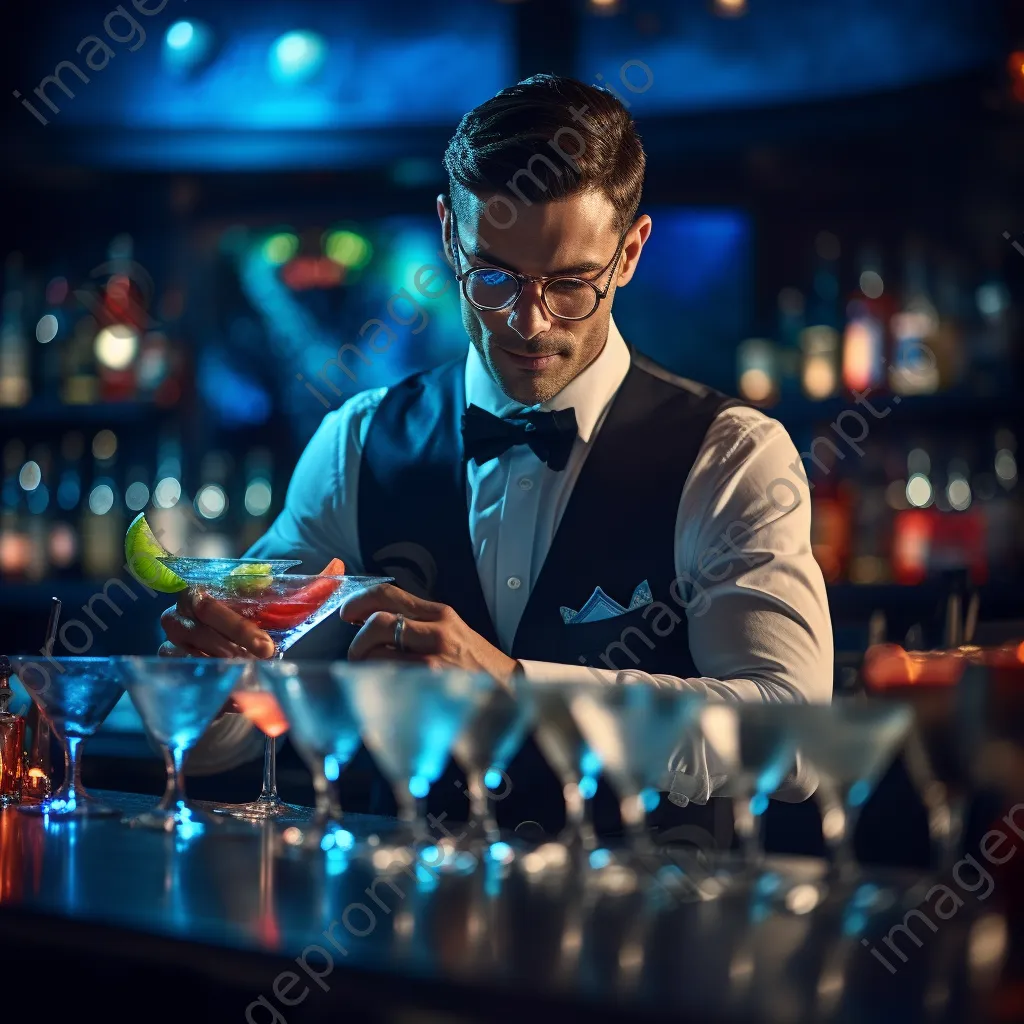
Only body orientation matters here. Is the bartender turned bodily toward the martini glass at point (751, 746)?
yes

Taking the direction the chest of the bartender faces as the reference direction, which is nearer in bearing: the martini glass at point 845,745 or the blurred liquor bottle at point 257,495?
the martini glass

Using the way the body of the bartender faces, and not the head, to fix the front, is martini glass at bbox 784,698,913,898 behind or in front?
in front

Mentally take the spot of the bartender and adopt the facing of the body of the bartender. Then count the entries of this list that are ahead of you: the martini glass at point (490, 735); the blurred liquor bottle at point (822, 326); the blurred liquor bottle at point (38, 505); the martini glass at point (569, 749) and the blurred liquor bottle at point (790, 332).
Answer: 2

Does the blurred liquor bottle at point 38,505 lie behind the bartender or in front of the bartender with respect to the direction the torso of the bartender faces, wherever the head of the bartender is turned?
behind

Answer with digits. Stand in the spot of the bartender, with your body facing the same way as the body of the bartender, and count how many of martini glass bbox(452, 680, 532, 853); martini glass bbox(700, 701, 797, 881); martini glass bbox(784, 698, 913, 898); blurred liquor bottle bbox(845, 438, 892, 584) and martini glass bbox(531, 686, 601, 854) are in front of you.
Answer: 4

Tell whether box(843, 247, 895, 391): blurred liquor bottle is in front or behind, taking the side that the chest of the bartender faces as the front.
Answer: behind

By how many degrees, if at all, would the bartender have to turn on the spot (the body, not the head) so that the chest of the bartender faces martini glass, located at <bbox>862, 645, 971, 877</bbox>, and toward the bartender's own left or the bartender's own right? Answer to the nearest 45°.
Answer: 0° — they already face it

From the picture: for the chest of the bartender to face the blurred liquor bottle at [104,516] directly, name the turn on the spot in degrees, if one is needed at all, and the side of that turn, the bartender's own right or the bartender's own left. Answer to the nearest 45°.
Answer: approximately 135° to the bartender's own right

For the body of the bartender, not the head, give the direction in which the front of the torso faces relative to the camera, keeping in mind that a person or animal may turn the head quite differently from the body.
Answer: toward the camera

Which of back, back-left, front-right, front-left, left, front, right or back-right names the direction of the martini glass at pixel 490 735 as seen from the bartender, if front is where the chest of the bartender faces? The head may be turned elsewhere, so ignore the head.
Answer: front

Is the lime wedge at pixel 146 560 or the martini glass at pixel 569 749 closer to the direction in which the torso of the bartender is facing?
the martini glass

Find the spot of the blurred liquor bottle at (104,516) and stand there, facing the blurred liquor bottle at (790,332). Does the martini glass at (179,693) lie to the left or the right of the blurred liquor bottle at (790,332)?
right

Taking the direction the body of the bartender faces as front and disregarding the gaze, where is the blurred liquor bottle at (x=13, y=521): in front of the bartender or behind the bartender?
behind

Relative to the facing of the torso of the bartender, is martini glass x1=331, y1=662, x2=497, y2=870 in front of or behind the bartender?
in front

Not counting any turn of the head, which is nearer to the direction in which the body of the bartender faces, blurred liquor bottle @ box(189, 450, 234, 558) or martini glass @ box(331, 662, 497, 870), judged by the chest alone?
the martini glass

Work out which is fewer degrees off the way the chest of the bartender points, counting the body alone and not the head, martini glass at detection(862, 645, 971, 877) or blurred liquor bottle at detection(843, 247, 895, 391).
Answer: the martini glass
